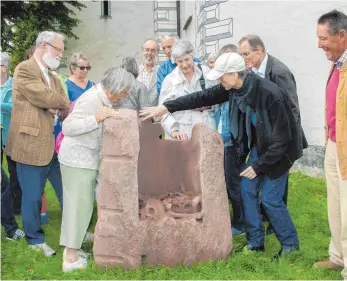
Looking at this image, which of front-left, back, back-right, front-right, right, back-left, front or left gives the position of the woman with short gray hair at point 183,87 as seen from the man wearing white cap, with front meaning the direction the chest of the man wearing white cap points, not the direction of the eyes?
front-right

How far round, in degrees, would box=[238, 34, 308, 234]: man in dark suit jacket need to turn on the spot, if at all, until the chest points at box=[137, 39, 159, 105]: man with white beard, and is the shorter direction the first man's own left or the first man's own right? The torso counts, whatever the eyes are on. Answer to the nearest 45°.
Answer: approximately 90° to the first man's own right

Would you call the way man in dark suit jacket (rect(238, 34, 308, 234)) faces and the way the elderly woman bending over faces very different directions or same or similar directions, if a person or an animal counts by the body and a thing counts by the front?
very different directions

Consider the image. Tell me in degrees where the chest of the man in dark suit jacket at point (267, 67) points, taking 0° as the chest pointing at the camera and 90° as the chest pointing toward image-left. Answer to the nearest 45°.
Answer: approximately 45°

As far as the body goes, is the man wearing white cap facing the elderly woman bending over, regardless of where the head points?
yes

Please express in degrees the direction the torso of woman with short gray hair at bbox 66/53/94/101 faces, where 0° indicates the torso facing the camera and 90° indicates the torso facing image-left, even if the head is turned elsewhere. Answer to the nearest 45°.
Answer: approximately 315°

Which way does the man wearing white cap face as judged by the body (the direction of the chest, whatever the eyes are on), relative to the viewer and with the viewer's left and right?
facing to the left of the viewer

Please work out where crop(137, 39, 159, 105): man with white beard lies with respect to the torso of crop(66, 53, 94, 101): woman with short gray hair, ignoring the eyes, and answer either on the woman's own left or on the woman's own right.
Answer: on the woman's own left

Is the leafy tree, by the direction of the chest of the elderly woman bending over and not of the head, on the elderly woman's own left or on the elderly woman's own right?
on the elderly woman's own left

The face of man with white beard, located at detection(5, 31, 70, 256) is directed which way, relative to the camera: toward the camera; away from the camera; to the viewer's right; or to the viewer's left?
to the viewer's right
